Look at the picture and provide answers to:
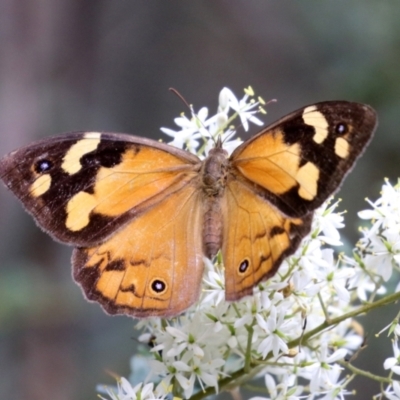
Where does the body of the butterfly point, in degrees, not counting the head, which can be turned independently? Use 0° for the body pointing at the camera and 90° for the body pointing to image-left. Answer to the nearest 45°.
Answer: approximately 180°

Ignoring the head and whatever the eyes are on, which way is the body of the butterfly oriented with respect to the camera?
away from the camera
